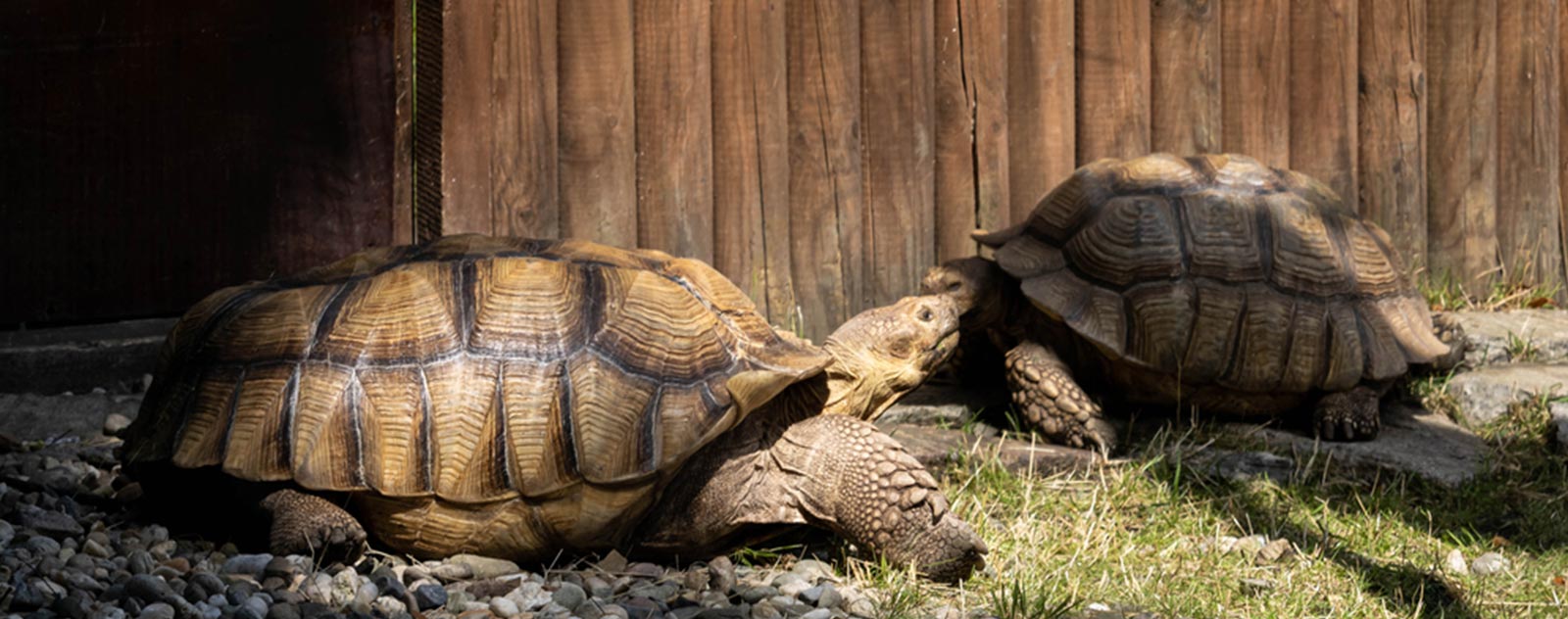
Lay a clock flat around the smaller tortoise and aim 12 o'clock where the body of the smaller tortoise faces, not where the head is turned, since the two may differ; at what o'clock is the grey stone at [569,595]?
The grey stone is roughly at 10 o'clock from the smaller tortoise.

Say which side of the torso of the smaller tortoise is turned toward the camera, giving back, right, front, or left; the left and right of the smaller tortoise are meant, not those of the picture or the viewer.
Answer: left

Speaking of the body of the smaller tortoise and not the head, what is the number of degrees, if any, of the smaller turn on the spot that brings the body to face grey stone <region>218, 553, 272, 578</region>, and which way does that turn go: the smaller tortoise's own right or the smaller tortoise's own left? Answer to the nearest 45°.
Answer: approximately 45° to the smaller tortoise's own left

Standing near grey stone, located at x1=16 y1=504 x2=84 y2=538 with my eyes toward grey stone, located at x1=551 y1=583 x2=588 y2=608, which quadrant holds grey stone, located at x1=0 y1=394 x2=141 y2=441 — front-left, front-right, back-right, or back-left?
back-left

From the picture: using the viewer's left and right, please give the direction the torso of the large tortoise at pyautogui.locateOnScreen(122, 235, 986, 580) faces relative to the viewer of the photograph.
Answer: facing to the right of the viewer

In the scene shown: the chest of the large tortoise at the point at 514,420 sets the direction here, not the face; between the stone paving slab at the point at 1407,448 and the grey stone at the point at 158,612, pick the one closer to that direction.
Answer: the stone paving slab
